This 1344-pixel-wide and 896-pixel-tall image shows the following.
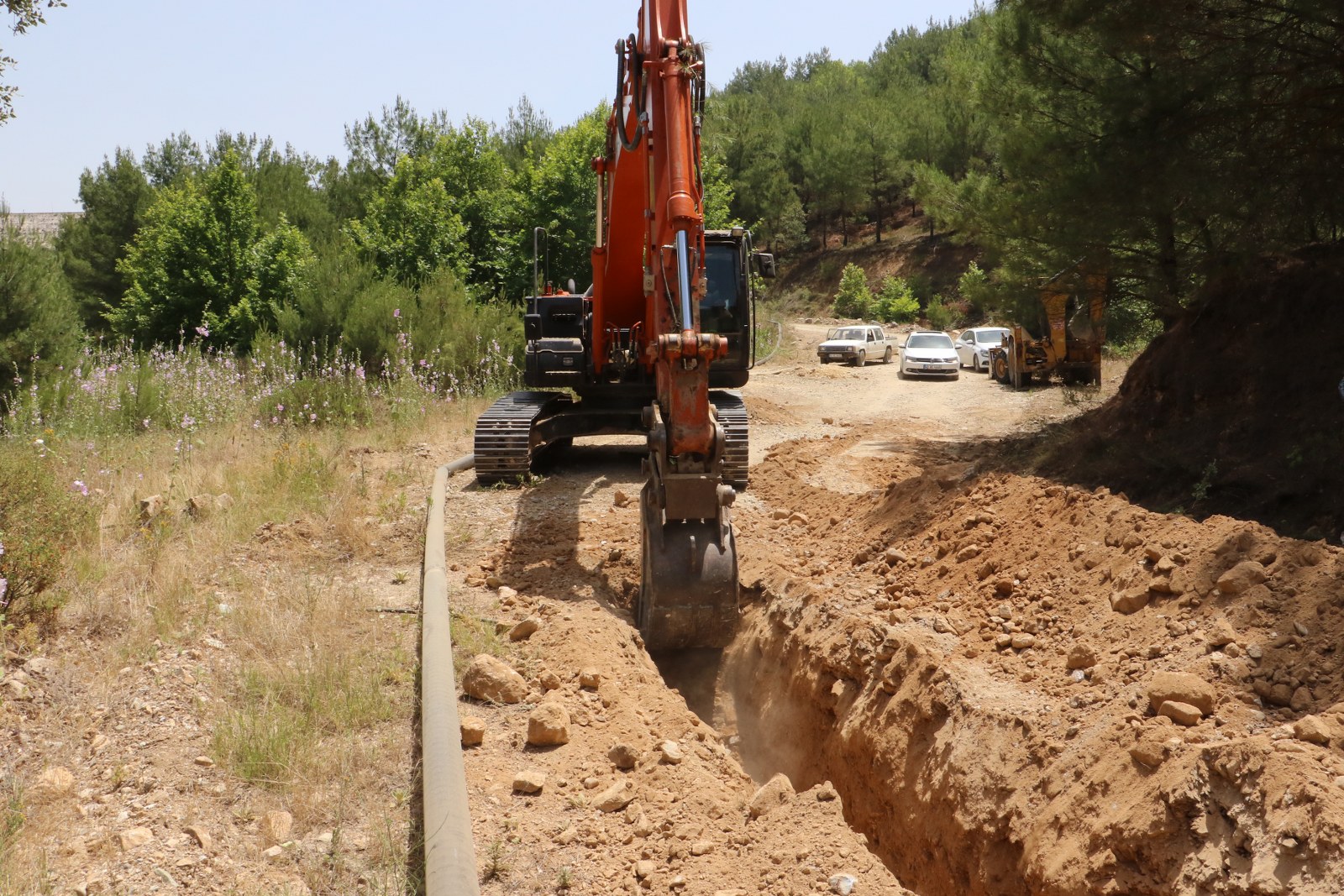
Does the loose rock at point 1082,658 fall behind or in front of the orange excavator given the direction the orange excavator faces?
in front

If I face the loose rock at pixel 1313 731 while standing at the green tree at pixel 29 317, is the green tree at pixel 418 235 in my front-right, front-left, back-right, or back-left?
back-left

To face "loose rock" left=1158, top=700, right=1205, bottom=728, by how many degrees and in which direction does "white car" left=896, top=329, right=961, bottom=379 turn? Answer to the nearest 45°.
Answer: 0° — it already faces it

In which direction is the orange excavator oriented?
toward the camera

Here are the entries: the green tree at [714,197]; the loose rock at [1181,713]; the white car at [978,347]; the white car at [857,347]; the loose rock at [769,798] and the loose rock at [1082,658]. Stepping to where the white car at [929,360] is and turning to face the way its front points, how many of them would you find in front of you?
3

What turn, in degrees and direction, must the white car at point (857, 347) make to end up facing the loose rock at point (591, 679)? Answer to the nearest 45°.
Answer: approximately 45° to its left

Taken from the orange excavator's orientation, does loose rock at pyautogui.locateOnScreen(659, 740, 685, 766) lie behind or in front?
in front

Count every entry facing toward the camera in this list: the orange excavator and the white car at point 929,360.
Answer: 2

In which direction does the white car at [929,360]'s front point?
toward the camera

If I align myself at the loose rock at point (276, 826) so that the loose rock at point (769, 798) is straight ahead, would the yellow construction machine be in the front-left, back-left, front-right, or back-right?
front-left

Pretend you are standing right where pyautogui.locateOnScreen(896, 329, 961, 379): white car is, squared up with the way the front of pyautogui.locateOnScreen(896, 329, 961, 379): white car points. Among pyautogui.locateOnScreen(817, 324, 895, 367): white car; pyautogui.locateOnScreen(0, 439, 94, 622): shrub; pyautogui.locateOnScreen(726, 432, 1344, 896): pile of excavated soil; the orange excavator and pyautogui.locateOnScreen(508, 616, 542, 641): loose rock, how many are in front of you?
4

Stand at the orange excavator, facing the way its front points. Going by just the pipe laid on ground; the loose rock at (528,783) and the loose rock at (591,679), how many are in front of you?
3

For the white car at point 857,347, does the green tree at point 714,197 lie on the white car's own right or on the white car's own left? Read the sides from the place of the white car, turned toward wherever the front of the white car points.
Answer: on the white car's own right

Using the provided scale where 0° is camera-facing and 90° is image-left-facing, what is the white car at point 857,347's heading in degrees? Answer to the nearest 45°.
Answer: approximately 45°

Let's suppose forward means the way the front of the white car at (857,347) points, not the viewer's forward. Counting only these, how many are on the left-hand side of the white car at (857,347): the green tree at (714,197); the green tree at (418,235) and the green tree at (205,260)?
0
